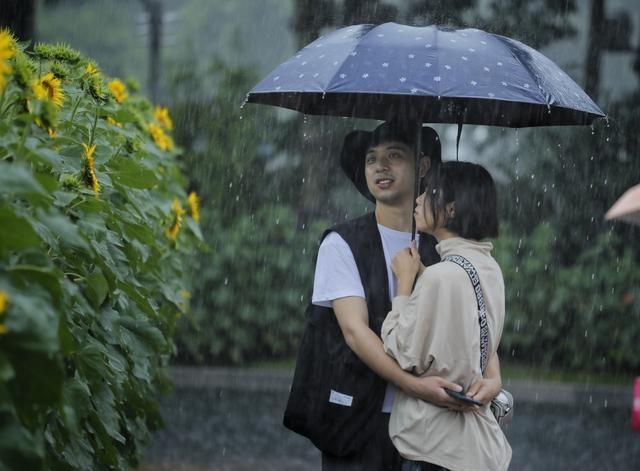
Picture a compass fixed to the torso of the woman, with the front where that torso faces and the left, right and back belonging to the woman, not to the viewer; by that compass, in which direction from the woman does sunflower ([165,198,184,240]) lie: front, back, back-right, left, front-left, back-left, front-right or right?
front

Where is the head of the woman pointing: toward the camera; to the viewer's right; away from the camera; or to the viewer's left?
to the viewer's left

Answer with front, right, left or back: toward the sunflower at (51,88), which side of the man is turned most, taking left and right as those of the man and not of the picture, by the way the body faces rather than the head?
right

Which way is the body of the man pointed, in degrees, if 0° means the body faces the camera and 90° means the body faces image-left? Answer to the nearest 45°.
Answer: approximately 315°

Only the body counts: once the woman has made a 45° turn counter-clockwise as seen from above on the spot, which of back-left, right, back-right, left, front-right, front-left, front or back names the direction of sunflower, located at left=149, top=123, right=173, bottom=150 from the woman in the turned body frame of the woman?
front-right

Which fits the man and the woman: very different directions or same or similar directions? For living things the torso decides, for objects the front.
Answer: very different directions

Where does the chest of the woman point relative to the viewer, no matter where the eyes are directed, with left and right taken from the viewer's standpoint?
facing away from the viewer and to the left of the viewer
